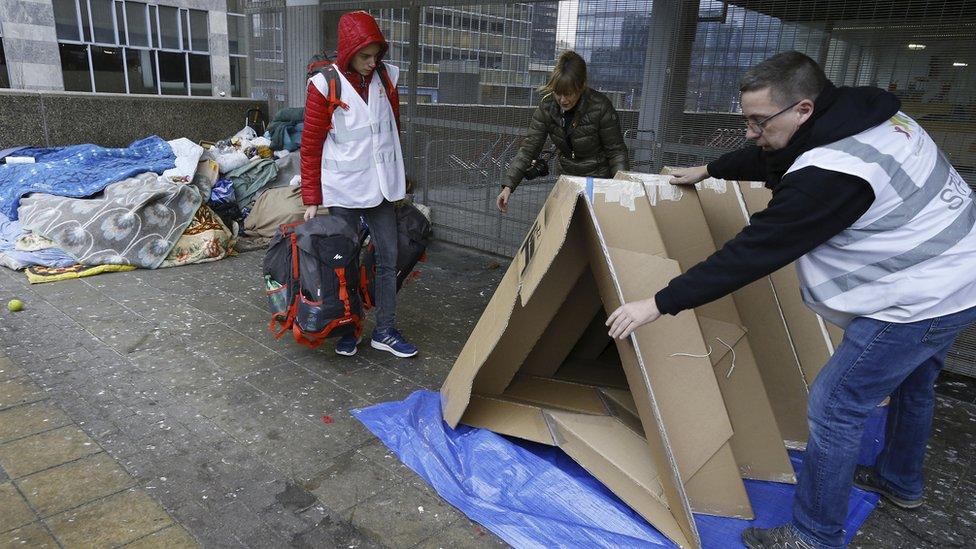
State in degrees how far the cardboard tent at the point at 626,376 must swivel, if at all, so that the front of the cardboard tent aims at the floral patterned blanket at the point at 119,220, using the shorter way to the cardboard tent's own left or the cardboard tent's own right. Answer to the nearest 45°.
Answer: approximately 90° to the cardboard tent's own right

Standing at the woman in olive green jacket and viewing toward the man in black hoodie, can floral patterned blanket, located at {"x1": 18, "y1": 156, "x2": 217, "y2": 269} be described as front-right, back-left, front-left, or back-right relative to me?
back-right

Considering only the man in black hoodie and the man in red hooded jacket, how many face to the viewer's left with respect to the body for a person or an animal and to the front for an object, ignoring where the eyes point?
1

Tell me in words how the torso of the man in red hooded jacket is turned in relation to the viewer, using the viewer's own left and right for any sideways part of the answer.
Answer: facing the viewer and to the right of the viewer

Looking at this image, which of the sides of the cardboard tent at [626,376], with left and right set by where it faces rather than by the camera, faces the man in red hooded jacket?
right

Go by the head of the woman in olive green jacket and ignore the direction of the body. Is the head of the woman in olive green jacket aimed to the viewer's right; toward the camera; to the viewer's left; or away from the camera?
toward the camera

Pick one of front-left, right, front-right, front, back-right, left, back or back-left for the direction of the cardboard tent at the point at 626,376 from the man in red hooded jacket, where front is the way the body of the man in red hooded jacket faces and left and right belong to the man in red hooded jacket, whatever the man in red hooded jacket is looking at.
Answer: front

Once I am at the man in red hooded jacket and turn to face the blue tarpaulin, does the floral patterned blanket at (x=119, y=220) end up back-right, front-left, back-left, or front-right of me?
back-right

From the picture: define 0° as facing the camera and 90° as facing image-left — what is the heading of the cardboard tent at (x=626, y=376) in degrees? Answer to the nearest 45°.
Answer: approximately 45°

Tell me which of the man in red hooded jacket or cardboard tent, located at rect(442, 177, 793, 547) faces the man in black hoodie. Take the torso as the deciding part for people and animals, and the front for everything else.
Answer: the man in red hooded jacket

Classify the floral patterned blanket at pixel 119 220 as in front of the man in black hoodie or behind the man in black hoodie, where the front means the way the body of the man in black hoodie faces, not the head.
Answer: in front

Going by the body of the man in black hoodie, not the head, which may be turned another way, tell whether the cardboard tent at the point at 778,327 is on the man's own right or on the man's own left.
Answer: on the man's own right

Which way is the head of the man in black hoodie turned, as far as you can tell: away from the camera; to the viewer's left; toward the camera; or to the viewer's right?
to the viewer's left

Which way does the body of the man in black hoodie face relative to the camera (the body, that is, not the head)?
to the viewer's left
